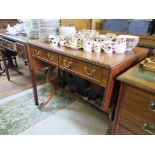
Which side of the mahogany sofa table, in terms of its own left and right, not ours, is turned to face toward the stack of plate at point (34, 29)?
right

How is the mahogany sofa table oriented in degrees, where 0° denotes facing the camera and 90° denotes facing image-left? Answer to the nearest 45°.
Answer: approximately 45°
